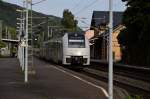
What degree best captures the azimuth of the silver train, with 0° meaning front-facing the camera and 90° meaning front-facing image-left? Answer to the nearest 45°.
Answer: approximately 315°
